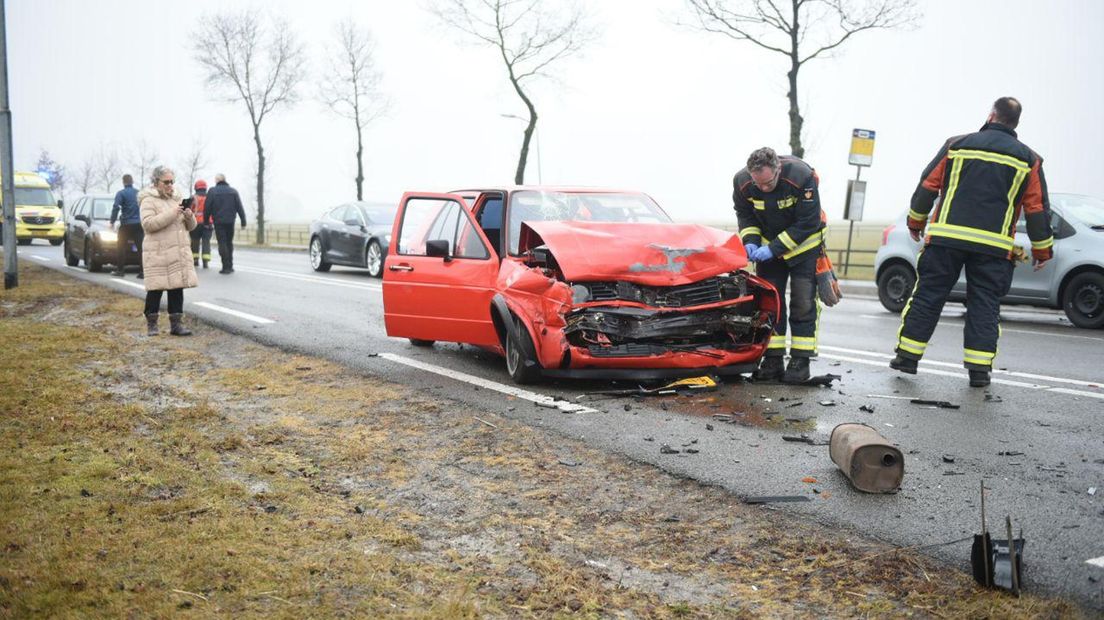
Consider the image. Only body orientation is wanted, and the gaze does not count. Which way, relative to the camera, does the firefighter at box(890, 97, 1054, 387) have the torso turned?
away from the camera

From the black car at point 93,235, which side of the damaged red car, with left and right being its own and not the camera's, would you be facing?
back

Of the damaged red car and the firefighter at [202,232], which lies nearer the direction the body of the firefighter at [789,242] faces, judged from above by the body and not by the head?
the damaged red car

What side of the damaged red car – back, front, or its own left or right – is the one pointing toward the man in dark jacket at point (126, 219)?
back

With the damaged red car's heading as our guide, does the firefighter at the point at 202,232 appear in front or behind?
behind

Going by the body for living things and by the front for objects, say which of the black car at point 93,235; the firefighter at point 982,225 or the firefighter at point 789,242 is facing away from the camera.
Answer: the firefighter at point 982,225
